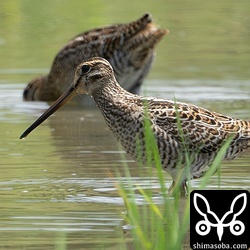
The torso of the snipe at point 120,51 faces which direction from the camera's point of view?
to the viewer's left

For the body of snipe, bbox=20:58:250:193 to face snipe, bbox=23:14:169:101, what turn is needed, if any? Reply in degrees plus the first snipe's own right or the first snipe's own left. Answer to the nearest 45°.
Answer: approximately 90° to the first snipe's own right

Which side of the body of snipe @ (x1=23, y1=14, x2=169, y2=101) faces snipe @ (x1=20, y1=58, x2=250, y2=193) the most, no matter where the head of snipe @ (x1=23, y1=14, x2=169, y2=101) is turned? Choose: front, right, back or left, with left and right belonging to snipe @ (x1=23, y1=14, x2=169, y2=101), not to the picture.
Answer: left

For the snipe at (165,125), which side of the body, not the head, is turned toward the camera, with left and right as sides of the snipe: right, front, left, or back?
left

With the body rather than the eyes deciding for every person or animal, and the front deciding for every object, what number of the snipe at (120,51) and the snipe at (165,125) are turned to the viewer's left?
2
